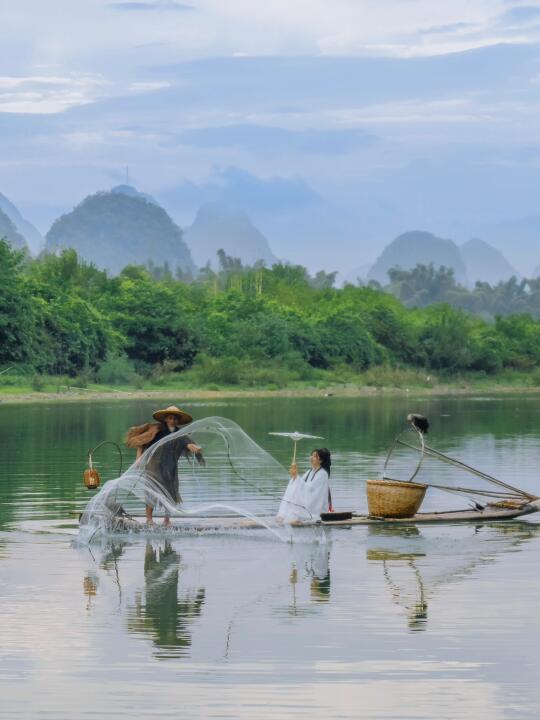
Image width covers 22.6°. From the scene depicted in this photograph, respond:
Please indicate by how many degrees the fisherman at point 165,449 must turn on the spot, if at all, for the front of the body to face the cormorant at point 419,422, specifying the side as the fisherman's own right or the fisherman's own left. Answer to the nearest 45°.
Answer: approximately 45° to the fisherman's own left

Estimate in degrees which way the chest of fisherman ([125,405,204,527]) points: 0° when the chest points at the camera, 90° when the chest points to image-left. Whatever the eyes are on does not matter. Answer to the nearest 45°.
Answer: approximately 315°
